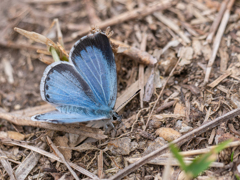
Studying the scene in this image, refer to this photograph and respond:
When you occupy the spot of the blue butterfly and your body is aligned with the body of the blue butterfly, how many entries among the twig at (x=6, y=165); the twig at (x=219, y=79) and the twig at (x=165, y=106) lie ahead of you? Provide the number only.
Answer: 2

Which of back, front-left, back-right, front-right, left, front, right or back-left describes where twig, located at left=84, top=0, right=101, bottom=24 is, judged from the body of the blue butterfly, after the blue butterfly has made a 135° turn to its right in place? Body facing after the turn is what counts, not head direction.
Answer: back-right

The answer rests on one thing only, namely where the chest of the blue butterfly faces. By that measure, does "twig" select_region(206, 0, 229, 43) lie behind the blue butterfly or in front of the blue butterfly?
in front

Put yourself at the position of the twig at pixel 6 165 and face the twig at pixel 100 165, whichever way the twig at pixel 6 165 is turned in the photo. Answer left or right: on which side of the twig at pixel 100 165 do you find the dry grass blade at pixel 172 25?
left

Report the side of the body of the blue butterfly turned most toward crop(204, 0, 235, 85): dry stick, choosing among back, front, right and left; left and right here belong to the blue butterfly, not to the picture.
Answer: front

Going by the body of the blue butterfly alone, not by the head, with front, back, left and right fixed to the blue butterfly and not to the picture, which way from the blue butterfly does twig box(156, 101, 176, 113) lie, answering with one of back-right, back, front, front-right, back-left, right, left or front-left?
front

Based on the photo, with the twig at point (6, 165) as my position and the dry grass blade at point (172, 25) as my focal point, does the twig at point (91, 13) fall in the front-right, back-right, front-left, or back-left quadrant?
front-left

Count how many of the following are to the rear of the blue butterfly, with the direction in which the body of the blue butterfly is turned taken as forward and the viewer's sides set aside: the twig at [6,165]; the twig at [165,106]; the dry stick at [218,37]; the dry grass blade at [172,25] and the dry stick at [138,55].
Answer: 1

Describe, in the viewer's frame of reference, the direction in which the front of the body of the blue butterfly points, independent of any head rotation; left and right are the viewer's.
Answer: facing to the right of the viewer

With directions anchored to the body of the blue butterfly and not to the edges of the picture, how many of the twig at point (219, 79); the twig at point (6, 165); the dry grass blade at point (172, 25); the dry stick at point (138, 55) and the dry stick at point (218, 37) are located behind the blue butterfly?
1

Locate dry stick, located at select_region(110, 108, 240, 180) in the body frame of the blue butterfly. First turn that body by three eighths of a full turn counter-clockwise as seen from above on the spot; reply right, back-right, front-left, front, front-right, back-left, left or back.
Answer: back

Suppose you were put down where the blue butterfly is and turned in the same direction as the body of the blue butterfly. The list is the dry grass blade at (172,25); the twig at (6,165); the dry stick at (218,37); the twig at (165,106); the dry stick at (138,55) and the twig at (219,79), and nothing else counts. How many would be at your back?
1

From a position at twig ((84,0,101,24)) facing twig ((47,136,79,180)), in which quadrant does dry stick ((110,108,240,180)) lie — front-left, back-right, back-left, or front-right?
front-left
